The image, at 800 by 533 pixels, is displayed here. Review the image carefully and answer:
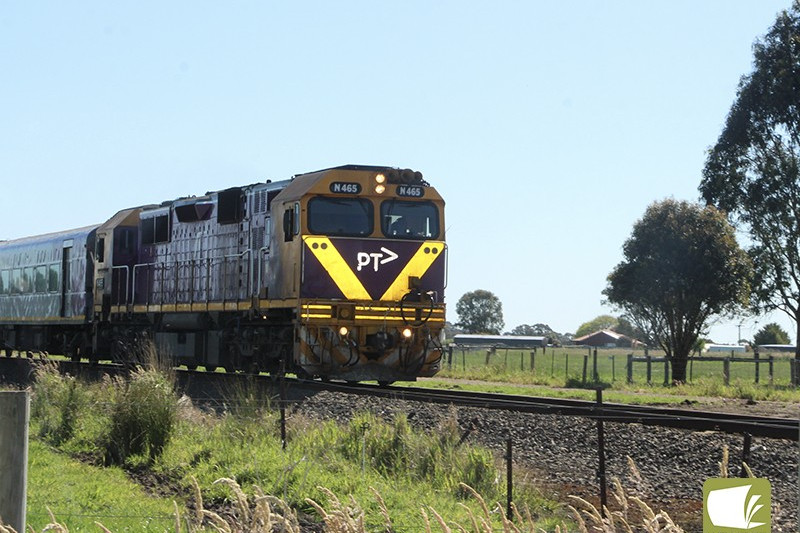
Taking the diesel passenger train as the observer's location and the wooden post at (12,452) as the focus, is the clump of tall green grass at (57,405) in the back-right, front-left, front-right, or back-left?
front-right

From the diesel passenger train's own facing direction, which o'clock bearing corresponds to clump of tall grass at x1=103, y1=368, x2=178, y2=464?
The clump of tall grass is roughly at 2 o'clock from the diesel passenger train.

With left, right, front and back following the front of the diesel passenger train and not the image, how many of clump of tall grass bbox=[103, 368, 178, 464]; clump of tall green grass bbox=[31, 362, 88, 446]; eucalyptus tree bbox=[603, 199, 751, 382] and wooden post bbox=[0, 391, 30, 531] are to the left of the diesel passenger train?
1

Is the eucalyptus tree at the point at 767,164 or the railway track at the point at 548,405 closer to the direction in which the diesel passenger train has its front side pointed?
the railway track

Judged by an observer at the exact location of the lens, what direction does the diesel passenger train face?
facing the viewer and to the right of the viewer

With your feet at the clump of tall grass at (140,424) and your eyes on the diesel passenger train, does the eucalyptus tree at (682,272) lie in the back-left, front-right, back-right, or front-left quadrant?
front-right

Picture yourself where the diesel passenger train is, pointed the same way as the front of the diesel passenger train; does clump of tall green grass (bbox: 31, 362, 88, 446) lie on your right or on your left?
on your right

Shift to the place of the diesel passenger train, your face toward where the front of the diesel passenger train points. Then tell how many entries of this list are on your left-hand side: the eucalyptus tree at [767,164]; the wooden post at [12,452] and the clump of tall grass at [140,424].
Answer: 1

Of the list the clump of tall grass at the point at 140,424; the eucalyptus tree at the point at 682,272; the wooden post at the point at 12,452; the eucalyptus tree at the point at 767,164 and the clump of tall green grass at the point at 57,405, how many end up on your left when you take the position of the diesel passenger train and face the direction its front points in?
2

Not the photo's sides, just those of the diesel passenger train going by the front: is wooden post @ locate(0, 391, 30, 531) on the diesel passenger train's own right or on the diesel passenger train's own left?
on the diesel passenger train's own right

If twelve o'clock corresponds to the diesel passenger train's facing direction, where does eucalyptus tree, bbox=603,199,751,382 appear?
The eucalyptus tree is roughly at 9 o'clock from the diesel passenger train.

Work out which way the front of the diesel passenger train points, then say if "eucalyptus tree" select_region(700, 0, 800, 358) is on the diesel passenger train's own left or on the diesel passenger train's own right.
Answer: on the diesel passenger train's own left

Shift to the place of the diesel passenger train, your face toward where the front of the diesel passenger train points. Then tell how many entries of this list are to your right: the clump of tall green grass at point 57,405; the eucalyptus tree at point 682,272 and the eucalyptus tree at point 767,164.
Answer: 1

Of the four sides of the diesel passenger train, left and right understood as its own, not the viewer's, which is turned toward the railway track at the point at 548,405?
front
